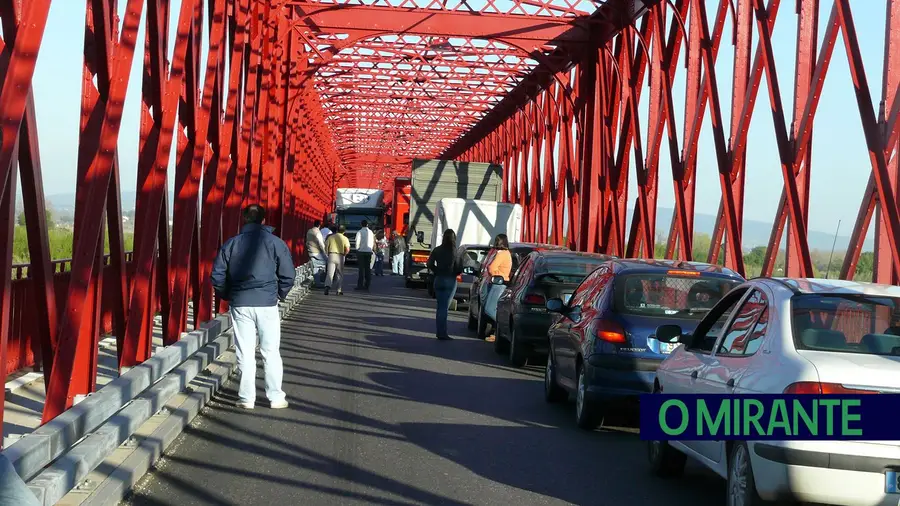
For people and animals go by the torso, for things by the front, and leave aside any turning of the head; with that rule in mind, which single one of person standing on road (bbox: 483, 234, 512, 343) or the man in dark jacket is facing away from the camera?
the man in dark jacket

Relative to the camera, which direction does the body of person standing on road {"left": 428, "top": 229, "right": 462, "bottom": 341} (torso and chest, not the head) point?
away from the camera

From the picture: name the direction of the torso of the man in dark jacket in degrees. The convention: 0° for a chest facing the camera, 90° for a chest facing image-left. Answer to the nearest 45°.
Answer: approximately 180°

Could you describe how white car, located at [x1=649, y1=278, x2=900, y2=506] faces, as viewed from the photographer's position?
facing away from the viewer and to the left of the viewer

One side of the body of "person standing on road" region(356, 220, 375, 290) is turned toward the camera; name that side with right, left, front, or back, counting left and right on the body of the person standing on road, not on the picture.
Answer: back

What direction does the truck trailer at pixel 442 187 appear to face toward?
away from the camera
